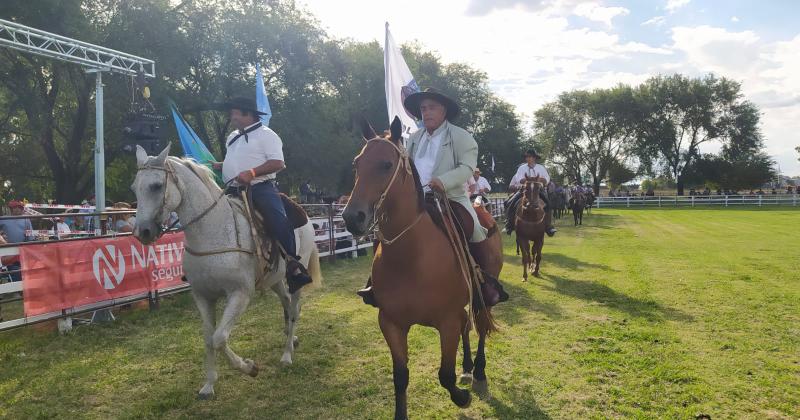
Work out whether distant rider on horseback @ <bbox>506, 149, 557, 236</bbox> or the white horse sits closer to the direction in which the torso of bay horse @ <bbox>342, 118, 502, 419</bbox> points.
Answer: the white horse

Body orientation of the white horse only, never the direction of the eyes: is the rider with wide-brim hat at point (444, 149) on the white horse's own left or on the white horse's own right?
on the white horse's own left

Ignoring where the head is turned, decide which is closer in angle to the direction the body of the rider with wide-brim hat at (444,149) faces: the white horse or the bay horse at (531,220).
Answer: the white horse

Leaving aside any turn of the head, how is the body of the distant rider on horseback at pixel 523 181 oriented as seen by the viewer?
toward the camera

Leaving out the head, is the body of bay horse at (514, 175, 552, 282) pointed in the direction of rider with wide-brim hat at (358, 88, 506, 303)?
yes

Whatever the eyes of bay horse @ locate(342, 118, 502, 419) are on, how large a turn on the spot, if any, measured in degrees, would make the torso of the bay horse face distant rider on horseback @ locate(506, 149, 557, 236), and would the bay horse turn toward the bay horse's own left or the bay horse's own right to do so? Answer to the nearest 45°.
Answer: approximately 135° to the bay horse's own right

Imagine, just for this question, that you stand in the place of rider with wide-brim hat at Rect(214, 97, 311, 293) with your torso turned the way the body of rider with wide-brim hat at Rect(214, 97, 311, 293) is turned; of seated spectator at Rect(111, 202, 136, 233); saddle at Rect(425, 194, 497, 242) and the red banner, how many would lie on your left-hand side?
1

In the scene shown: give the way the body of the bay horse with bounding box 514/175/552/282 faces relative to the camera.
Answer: toward the camera

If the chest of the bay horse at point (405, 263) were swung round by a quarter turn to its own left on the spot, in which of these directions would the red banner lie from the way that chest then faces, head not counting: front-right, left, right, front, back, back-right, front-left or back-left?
back

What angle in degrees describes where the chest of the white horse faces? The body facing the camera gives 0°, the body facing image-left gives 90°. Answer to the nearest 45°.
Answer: approximately 45°

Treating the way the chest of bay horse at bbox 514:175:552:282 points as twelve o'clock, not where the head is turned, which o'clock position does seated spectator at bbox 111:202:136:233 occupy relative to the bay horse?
The seated spectator is roughly at 2 o'clock from the bay horse.

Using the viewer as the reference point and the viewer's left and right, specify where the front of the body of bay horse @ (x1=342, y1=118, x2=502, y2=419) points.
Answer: facing the viewer and to the left of the viewer

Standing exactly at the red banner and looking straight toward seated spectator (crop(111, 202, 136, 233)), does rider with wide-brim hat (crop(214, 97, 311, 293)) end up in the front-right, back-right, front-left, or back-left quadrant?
back-right

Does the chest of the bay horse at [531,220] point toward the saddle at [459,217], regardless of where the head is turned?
yes
